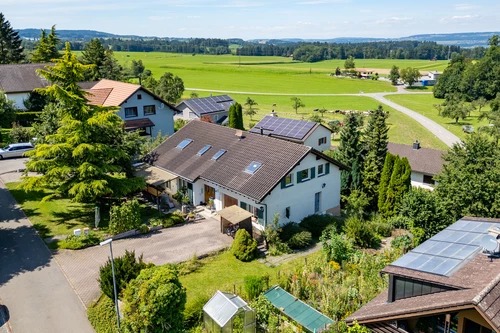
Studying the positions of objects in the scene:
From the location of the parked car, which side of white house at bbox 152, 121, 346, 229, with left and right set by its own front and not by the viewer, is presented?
right

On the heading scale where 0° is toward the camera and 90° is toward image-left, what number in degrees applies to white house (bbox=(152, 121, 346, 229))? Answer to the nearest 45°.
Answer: approximately 45°

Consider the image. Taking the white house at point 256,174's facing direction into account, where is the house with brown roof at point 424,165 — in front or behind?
behind

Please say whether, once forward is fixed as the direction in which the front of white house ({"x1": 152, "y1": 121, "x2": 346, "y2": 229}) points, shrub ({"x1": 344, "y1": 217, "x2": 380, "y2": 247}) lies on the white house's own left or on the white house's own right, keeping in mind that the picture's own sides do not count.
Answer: on the white house's own left

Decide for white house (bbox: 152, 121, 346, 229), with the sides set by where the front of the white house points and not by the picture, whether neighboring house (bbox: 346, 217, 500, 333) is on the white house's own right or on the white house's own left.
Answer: on the white house's own left

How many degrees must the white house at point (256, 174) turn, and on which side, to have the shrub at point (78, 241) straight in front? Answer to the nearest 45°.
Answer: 0° — it already faces it
